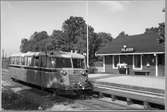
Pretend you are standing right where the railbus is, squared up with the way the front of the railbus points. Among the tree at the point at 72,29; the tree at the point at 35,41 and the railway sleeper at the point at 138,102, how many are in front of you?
1

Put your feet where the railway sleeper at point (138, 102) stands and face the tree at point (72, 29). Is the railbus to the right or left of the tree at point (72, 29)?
left

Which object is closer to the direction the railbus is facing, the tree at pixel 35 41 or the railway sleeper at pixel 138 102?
the railway sleeper

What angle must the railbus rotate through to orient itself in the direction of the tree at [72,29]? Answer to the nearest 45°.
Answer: approximately 135° to its left

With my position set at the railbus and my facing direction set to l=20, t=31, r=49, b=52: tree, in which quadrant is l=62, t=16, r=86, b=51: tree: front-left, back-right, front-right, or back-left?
front-right

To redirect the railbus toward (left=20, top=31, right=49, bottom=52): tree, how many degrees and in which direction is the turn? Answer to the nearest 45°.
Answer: approximately 135° to its left

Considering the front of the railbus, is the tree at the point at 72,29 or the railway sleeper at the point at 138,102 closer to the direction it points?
the railway sleeper

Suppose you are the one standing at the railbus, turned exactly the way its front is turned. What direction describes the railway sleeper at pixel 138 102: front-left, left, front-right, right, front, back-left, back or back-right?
front

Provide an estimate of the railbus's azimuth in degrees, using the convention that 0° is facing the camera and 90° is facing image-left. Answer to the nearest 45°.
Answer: approximately 315°

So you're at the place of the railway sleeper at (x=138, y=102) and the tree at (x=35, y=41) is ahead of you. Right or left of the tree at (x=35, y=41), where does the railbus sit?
left

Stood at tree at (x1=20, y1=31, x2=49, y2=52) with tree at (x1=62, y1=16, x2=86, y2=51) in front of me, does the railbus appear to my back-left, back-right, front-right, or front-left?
front-right
